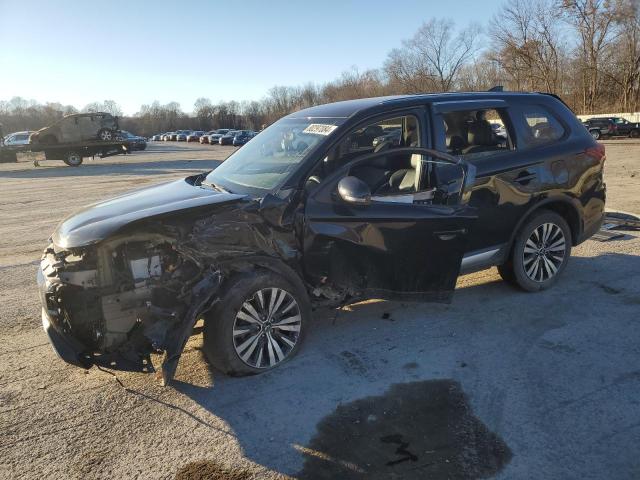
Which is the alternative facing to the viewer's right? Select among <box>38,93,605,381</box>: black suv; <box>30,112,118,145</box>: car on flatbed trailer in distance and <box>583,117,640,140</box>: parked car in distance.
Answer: <box>583,117,640,140</box>: parked car in distance

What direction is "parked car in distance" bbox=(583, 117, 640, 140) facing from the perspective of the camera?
to the viewer's right

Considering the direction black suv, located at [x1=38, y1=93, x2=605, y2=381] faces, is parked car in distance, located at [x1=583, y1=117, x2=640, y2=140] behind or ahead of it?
behind

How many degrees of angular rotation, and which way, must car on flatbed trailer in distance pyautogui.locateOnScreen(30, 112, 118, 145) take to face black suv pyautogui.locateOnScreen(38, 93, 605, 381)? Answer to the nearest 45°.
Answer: approximately 90° to its left

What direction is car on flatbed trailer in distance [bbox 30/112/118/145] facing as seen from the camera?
to the viewer's left

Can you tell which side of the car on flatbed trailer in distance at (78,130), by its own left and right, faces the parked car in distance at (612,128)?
back

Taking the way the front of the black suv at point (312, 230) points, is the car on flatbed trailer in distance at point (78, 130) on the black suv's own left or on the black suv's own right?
on the black suv's own right

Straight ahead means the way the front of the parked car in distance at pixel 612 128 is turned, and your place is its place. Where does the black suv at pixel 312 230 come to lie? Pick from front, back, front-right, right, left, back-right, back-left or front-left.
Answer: right

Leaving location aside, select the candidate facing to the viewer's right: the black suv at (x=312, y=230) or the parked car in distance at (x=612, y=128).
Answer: the parked car in distance

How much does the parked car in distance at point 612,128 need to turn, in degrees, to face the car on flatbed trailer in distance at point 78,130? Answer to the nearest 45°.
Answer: approximately 135° to its right
